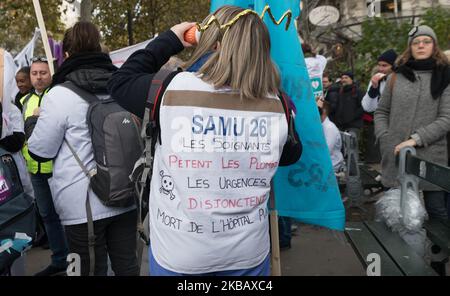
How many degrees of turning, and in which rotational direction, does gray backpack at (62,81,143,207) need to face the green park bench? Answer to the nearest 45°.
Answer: approximately 45° to its left

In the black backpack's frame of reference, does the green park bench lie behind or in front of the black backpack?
in front

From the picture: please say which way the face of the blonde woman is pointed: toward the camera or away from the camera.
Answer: away from the camera

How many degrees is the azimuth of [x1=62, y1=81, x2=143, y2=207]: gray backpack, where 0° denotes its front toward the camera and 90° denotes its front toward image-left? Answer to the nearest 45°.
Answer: approximately 315°

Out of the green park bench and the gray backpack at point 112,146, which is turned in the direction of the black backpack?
the green park bench

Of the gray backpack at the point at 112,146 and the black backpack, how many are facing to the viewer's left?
0

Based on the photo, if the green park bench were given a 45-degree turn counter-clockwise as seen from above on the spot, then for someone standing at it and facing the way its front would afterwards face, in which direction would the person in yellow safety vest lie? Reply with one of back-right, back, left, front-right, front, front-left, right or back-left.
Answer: right

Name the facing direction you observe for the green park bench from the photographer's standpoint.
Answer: facing the viewer and to the left of the viewer
